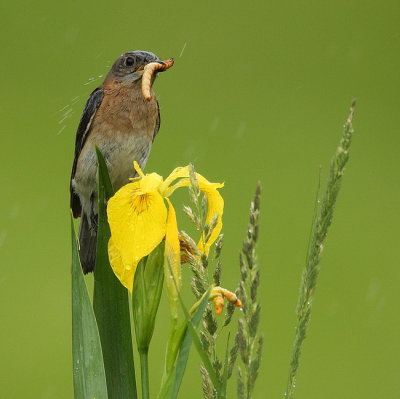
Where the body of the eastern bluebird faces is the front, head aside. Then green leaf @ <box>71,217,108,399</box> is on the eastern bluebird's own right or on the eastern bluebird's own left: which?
on the eastern bluebird's own right

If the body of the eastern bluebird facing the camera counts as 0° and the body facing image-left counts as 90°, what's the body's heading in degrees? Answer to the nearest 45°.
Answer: approximately 315°

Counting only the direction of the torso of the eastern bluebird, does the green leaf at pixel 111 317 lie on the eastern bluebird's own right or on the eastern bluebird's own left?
on the eastern bluebird's own right
